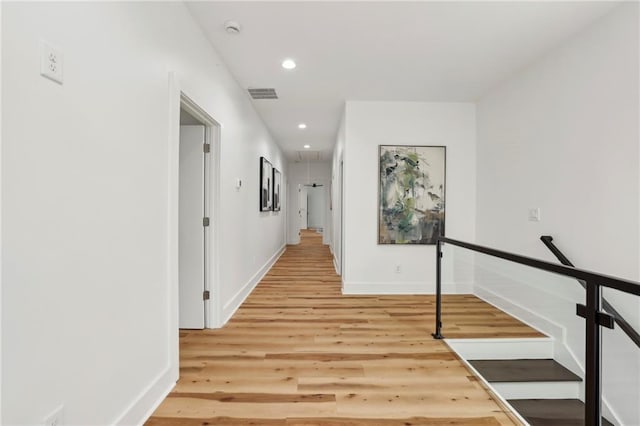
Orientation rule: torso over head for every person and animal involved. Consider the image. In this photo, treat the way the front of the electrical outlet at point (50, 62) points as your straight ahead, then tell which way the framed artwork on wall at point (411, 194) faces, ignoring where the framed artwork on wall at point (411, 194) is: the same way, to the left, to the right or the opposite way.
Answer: to the right

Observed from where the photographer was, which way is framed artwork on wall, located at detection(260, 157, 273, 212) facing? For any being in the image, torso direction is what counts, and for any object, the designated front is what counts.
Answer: facing to the right of the viewer

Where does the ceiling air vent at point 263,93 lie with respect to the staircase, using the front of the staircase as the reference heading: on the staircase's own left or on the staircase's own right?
on the staircase's own right

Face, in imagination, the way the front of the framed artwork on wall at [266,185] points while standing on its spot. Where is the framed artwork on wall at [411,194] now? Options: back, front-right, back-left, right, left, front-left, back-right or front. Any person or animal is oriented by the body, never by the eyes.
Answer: front-right

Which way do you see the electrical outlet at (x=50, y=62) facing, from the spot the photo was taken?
facing the viewer and to the right of the viewer

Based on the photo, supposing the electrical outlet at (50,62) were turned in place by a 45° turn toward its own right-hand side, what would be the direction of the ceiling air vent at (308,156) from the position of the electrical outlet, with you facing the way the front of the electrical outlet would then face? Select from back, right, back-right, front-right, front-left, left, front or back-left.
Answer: back-left

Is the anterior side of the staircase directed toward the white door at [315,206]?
no

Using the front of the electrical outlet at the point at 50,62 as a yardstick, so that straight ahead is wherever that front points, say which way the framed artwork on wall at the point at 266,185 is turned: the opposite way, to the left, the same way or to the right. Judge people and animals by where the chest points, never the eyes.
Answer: the same way

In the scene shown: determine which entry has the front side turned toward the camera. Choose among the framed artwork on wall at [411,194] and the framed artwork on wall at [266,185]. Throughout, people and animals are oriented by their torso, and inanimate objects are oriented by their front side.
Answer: the framed artwork on wall at [411,194]

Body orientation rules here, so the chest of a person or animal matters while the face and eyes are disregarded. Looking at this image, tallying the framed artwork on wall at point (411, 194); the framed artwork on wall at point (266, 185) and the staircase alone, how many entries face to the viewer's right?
1

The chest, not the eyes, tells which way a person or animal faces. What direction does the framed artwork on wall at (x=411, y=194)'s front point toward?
toward the camera

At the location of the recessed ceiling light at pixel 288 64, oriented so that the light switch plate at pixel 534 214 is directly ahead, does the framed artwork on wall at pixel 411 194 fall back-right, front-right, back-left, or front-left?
front-left

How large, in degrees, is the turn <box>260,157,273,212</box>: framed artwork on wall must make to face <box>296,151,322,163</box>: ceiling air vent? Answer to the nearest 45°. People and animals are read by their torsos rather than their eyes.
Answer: approximately 90° to its left

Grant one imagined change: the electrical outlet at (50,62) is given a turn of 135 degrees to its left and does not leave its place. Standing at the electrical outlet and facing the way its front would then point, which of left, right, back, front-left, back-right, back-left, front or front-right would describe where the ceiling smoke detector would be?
front-right

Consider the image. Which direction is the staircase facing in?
toward the camera

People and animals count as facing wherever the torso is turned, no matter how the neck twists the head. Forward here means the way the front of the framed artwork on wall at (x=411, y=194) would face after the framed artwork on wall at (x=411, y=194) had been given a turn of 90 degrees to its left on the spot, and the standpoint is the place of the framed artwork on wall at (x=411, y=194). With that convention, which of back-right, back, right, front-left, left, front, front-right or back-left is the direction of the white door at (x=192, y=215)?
back-right

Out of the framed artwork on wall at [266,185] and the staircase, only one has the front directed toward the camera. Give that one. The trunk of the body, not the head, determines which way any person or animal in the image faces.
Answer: the staircase

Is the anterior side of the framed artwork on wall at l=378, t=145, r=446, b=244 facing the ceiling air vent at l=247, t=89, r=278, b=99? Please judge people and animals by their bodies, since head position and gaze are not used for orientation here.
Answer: no

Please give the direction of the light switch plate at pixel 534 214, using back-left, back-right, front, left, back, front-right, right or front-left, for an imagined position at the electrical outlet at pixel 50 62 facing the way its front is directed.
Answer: front-left

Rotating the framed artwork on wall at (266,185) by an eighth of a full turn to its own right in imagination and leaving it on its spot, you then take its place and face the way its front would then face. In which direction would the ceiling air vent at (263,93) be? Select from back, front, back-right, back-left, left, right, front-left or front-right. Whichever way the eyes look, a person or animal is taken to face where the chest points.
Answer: front-right
